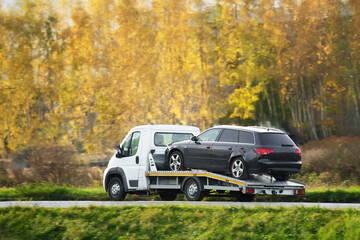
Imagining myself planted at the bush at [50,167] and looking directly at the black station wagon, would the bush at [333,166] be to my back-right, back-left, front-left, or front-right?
front-left

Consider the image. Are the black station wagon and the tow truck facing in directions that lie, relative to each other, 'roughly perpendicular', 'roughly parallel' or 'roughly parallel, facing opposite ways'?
roughly parallel

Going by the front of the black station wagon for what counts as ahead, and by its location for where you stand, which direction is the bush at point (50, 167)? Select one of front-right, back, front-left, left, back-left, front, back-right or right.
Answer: front

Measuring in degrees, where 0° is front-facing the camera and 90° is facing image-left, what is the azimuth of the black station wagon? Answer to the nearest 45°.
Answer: approximately 135°

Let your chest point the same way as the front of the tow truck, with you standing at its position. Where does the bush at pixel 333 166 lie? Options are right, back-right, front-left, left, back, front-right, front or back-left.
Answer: right

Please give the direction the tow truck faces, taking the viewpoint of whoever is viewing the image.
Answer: facing away from the viewer and to the left of the viewer

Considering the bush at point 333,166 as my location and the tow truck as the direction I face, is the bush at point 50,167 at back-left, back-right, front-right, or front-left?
front-right

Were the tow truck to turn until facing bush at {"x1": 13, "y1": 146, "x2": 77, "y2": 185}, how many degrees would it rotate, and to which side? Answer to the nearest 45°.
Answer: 0° — it already faces it
